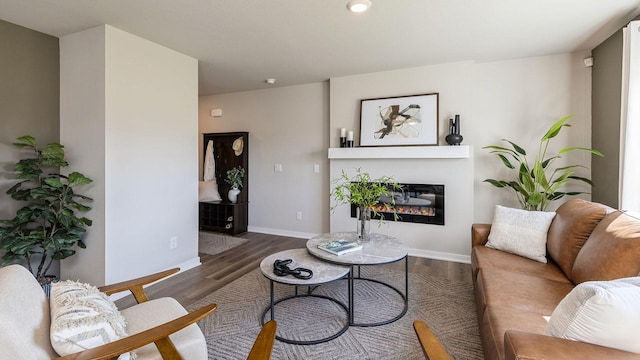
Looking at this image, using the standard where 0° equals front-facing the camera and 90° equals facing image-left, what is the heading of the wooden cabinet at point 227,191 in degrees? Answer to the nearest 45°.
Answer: approximately 45°

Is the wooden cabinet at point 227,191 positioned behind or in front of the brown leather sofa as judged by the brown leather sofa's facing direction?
in front

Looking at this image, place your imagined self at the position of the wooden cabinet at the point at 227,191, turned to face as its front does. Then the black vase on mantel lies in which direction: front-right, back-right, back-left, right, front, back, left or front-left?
left

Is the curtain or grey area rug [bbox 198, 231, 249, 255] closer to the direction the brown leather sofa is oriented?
the grey area rug

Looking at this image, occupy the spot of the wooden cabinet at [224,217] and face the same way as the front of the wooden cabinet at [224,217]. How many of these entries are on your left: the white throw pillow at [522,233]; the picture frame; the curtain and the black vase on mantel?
4

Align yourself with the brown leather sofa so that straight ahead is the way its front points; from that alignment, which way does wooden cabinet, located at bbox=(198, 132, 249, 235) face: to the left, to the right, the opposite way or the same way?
to the left

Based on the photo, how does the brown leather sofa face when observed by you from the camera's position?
facing to the left of the viewer

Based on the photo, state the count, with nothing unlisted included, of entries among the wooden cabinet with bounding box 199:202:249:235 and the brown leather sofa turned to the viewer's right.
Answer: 0

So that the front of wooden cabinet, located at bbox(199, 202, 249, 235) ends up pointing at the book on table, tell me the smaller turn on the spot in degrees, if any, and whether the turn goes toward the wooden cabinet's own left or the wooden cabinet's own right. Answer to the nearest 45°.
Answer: approximately 45° to the wooden cabinet's own left

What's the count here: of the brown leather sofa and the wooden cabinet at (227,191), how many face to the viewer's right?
0

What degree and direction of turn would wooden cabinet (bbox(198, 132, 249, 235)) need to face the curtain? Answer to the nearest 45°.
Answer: approximately 90° to its left

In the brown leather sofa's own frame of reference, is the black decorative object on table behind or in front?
in front

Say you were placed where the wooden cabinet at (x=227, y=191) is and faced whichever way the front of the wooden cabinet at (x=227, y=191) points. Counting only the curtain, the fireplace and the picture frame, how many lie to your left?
3

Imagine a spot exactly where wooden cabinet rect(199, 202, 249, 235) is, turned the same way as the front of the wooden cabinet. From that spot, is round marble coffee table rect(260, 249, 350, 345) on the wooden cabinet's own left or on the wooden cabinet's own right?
on the wooden cabinet's own left

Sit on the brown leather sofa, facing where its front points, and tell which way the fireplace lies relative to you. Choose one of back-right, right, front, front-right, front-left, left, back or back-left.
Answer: front-right
